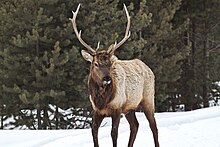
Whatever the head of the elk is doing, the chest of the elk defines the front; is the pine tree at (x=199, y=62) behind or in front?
behind

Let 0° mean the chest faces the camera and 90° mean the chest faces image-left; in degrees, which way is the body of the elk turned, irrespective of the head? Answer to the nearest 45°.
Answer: approximately 45°
